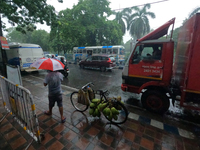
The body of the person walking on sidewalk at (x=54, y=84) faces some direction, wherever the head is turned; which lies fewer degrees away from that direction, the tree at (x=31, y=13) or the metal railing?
the tree

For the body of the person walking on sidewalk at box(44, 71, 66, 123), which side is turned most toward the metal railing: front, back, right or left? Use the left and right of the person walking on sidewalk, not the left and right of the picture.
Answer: left

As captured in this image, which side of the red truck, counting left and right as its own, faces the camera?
left

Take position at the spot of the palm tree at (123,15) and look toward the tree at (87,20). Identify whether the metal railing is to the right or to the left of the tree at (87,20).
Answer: left

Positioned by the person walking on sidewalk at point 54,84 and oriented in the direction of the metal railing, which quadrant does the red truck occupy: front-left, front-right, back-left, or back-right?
back-left

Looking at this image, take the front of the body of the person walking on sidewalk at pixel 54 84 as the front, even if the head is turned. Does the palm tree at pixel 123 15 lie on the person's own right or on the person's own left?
on the person's own right

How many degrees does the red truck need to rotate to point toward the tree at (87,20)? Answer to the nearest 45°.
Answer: approximately 45° to its right

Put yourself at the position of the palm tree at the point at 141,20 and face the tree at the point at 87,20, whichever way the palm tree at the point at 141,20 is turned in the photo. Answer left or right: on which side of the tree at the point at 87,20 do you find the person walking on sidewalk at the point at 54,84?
left

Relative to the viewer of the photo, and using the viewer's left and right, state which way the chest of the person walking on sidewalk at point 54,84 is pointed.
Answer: facing away from the viewer and to the left of the viewer
